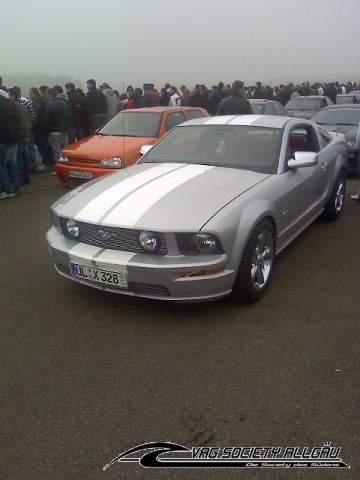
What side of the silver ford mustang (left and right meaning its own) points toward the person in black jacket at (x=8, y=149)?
right

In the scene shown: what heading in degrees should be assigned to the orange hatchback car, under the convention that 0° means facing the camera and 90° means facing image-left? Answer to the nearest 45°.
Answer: approximately 45°

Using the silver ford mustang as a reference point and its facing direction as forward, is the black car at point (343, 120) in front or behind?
behind

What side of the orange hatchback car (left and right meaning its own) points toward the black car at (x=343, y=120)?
back

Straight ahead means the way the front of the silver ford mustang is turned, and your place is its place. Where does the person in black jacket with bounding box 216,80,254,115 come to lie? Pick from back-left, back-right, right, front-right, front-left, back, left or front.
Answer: back-right

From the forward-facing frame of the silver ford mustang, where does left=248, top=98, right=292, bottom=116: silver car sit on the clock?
The silver car is roughly at 5 o'clock from the silver ford mustang.

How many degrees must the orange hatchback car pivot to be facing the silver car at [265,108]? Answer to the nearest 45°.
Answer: approximately 180°

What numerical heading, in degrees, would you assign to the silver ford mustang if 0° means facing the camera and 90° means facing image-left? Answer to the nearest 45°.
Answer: approximately 45°
